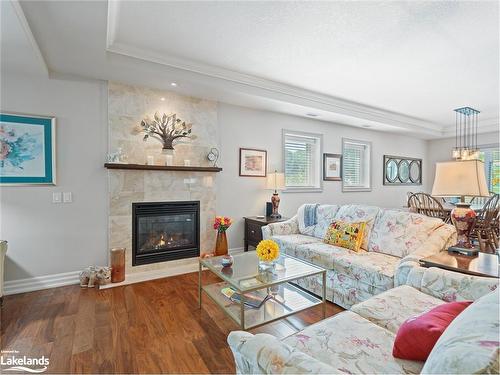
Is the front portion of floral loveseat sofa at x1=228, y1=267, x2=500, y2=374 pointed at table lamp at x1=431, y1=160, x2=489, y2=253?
no

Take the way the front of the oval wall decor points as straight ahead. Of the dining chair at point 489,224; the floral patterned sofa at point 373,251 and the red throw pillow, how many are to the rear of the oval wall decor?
0

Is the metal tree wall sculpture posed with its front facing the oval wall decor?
no

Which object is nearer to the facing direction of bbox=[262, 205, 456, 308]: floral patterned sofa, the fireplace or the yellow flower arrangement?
the yellow flower arrangement

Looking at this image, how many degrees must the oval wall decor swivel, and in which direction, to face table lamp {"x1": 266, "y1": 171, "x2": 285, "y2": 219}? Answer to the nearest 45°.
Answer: approximately 90° to its right

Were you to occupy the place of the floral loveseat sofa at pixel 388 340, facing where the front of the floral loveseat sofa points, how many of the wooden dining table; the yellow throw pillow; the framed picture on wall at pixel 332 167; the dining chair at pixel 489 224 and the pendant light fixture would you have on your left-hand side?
0

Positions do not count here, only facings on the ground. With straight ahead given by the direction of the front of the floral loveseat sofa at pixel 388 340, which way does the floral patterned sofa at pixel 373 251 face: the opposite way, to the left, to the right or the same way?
to the left

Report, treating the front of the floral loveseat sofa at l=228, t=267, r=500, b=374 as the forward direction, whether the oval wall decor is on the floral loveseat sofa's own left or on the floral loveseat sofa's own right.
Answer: on the floral loveseat sofa's own right

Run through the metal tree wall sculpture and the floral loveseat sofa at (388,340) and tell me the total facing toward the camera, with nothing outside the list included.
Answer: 1

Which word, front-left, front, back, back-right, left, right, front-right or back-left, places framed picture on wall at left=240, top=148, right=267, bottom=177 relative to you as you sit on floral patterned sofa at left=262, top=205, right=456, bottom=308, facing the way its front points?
right

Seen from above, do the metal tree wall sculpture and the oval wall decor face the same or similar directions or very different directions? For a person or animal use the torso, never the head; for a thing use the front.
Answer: same or similar directions

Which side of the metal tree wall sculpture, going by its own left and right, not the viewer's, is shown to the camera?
front

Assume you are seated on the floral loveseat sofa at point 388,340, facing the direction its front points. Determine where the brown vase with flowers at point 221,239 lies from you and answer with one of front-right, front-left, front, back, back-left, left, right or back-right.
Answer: front

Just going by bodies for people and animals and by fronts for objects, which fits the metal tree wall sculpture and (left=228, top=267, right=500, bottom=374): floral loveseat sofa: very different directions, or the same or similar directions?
very different directions

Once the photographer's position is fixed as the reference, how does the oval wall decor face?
facing the viewer and to the right of the viewer

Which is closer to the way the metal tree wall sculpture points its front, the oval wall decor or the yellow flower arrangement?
the yellow flower arrangement

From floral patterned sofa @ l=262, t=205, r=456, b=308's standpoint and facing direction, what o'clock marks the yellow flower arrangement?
The yellow flower arrangement is roughly at 12 o'clock from the floral patterned sofa.

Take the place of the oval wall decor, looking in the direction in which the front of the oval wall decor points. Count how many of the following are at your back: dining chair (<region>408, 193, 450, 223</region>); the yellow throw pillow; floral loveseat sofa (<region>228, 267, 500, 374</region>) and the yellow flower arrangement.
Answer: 0

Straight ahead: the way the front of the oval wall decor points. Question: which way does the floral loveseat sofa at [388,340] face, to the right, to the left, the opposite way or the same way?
the opposite way

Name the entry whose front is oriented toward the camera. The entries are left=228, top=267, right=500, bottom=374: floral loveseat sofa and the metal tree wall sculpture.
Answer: the metal tree wall sculpture
